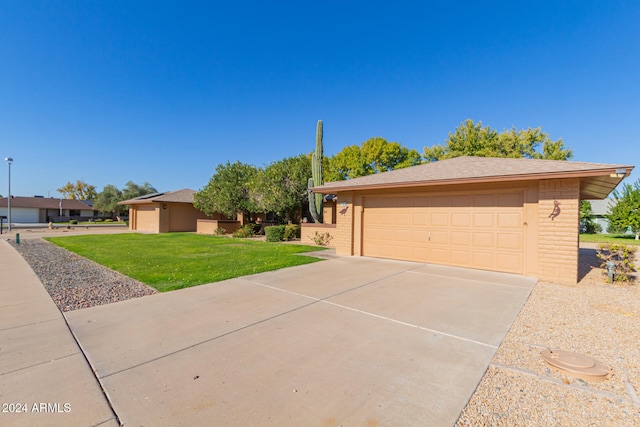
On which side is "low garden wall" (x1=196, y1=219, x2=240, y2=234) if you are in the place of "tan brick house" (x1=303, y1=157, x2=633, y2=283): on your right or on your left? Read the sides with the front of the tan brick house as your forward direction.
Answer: on your right

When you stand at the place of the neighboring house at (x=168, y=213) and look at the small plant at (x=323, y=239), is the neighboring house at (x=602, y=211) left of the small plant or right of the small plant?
left

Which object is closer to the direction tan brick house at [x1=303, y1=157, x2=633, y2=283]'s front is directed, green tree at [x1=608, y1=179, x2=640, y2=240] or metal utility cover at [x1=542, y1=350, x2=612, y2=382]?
the metal utility cover

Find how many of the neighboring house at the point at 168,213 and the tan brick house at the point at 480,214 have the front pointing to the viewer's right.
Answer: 0

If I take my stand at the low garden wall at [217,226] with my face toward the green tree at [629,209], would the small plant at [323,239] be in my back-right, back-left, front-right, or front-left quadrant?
front-right

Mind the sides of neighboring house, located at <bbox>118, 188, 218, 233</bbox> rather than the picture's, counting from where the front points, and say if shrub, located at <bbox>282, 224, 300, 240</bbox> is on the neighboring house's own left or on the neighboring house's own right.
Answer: on the neighboring house's own left

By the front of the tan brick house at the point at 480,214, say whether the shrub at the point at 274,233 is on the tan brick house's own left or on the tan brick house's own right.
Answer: on the tan brick house's own right

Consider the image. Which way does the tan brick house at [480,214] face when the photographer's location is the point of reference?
facing the viewer and to the left of the viewer

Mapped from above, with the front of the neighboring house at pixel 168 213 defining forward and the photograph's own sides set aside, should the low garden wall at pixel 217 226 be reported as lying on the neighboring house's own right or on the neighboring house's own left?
on the neighboring house's own left

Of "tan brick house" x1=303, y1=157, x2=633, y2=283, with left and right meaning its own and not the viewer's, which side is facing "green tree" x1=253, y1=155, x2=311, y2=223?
right
